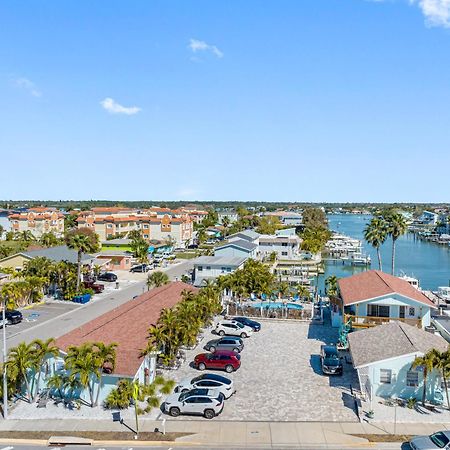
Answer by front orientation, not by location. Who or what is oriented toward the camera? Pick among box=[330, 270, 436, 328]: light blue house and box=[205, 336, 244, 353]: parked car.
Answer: the light blue house

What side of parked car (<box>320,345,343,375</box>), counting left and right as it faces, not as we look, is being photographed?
front

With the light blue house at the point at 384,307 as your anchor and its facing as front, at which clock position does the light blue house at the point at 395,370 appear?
the light blue house at the point at 395,370 is roughly at 12 o'clock from the light blue house at the point at 384,307.

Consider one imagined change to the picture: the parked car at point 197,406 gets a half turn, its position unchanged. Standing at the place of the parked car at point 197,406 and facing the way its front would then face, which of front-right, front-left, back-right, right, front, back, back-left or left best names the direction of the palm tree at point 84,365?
back

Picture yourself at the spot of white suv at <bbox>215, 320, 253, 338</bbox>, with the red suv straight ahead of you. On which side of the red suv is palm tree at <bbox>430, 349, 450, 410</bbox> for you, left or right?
left

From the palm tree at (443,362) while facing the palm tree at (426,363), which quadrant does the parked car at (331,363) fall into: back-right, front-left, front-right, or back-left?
front-right

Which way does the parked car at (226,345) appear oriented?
to the viewer's left

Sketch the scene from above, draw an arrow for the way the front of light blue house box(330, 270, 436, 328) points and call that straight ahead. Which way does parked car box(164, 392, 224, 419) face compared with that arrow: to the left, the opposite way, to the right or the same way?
to the right

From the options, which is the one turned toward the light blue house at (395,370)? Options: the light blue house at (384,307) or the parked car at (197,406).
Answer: the light blue house at (384,307)

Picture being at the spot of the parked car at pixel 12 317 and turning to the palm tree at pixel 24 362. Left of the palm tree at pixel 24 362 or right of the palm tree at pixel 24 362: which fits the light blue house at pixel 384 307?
left

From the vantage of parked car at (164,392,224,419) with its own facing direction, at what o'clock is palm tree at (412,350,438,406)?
The palm tree is roughly at 6 o'clock from the parked car.

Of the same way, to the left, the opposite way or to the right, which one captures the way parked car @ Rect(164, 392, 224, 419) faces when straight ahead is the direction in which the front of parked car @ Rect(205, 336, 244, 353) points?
the same way

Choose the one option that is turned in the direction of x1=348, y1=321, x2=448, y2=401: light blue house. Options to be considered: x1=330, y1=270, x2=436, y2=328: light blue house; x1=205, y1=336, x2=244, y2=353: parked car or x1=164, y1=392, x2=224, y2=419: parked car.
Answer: x1=330, y1=270, x2=436, y2=328: light blue house

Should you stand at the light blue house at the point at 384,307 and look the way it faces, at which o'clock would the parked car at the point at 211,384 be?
The parked car is roughly at 1 o'clock from the light blue house.

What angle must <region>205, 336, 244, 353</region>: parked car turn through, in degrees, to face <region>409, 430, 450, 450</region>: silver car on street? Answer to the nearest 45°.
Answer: approximately 135° to its left
